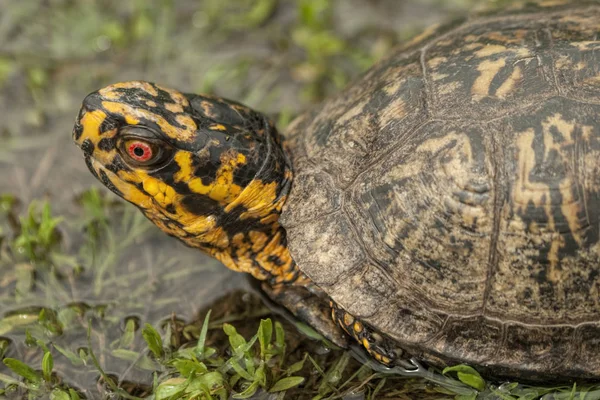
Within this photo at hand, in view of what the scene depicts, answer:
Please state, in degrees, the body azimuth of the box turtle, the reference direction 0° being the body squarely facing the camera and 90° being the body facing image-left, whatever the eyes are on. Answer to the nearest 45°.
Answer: approximately 90°
